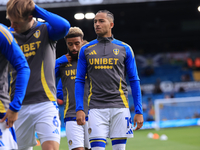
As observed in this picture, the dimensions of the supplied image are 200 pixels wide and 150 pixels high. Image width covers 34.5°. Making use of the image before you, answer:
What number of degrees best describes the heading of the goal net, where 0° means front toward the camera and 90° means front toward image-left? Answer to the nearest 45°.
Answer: approximately 0°
